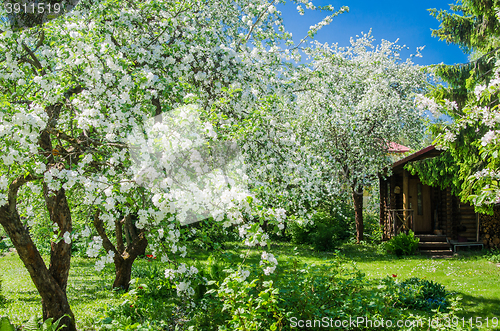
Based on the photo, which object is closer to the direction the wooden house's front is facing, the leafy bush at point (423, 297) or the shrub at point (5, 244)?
the leafy bush

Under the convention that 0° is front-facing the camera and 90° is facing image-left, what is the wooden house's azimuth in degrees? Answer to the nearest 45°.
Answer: approximately 0°

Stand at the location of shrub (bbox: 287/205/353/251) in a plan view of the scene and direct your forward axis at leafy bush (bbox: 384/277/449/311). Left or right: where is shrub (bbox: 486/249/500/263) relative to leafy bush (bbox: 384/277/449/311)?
left

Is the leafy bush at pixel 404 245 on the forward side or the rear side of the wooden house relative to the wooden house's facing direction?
on the forward side

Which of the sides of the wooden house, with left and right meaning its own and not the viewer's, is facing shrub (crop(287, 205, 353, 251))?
right

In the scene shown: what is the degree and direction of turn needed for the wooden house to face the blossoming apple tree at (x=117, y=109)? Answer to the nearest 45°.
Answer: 0° — it already faces it

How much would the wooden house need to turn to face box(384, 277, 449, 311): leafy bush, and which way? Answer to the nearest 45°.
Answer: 0° — it already faces it

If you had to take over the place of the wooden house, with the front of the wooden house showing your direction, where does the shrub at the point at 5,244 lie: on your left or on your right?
on your right
